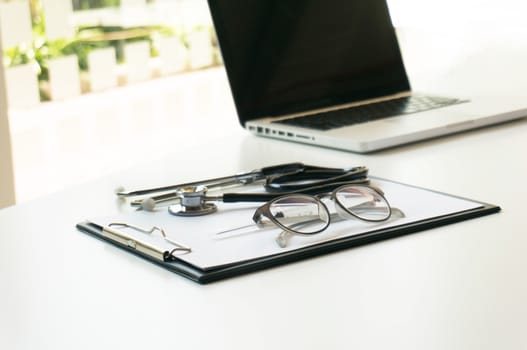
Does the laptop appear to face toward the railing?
no

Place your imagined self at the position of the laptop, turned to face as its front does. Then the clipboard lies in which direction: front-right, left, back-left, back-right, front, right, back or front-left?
front-right

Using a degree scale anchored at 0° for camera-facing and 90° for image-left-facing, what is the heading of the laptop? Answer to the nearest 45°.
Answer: approximately 315°

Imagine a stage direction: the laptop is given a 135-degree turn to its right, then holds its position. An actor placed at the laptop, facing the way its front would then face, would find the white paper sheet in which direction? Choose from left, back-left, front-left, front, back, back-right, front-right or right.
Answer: left

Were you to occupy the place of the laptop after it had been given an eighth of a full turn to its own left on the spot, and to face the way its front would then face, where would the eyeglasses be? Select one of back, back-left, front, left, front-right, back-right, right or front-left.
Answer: right
